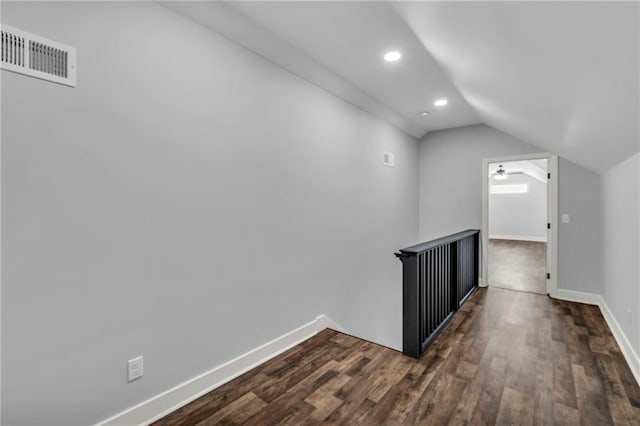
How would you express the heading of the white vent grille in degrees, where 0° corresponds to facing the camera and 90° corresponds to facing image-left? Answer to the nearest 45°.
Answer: approximately 315°

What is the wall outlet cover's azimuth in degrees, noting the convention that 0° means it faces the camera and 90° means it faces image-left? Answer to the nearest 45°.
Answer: approximately 315°

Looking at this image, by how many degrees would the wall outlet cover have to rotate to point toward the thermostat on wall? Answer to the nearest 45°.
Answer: approximately 45° to its left

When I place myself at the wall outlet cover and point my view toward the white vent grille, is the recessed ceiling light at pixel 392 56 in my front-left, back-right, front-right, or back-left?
back-left

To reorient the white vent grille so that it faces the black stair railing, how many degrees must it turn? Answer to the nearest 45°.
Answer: approximately 45° to its left

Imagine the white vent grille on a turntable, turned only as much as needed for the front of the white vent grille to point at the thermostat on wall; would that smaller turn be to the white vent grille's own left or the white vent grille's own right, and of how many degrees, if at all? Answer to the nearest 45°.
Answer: approximately 45° to the white vent grille's own left
